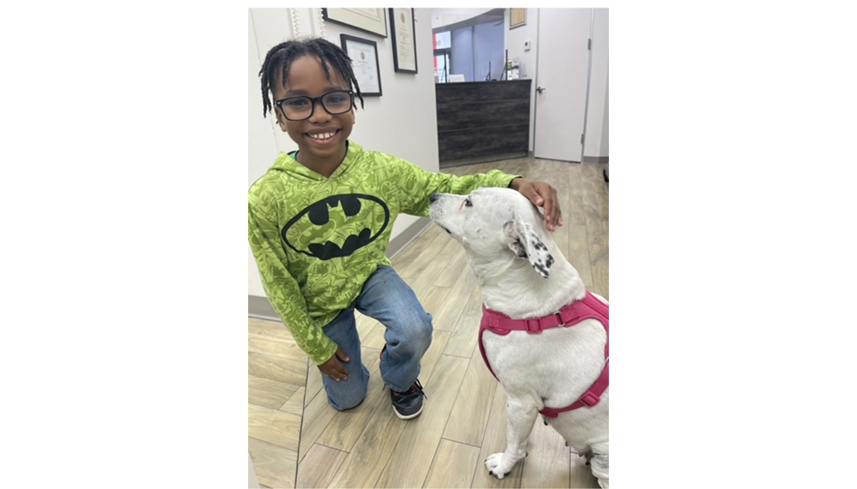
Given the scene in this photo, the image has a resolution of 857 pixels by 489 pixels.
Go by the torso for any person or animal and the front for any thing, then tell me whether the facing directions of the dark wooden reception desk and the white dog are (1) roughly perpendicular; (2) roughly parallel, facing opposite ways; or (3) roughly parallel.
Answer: roughly perpendicular

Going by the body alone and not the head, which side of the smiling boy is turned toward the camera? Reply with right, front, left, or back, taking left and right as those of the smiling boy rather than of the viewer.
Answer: front

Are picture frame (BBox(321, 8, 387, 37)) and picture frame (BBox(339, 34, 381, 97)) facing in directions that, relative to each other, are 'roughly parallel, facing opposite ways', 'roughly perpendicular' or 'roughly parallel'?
roughly parallel

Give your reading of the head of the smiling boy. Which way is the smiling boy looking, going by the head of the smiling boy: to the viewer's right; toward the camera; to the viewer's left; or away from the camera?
toward the camera

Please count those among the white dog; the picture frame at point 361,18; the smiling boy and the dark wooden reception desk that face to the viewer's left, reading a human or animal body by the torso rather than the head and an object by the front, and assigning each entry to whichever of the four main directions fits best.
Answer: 1

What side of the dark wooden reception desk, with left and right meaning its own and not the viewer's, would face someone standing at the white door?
left

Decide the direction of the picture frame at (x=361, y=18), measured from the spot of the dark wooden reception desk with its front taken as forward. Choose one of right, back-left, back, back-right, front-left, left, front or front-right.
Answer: front

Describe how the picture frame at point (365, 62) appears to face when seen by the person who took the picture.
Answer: facing the viewer and to the right of the viewer

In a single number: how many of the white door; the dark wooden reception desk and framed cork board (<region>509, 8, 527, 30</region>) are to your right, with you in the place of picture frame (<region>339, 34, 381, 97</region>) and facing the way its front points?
0

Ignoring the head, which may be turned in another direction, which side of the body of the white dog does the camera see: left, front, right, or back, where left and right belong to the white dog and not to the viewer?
left

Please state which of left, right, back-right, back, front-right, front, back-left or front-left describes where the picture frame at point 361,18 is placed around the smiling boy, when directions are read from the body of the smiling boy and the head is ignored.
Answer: back
